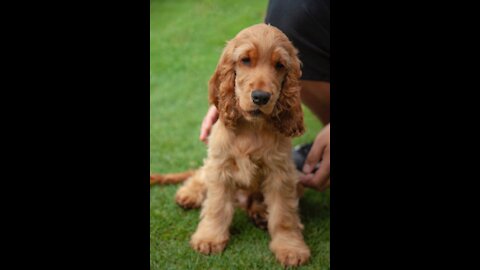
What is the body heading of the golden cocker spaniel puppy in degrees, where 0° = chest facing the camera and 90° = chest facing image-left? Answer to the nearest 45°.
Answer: approximately 0°
